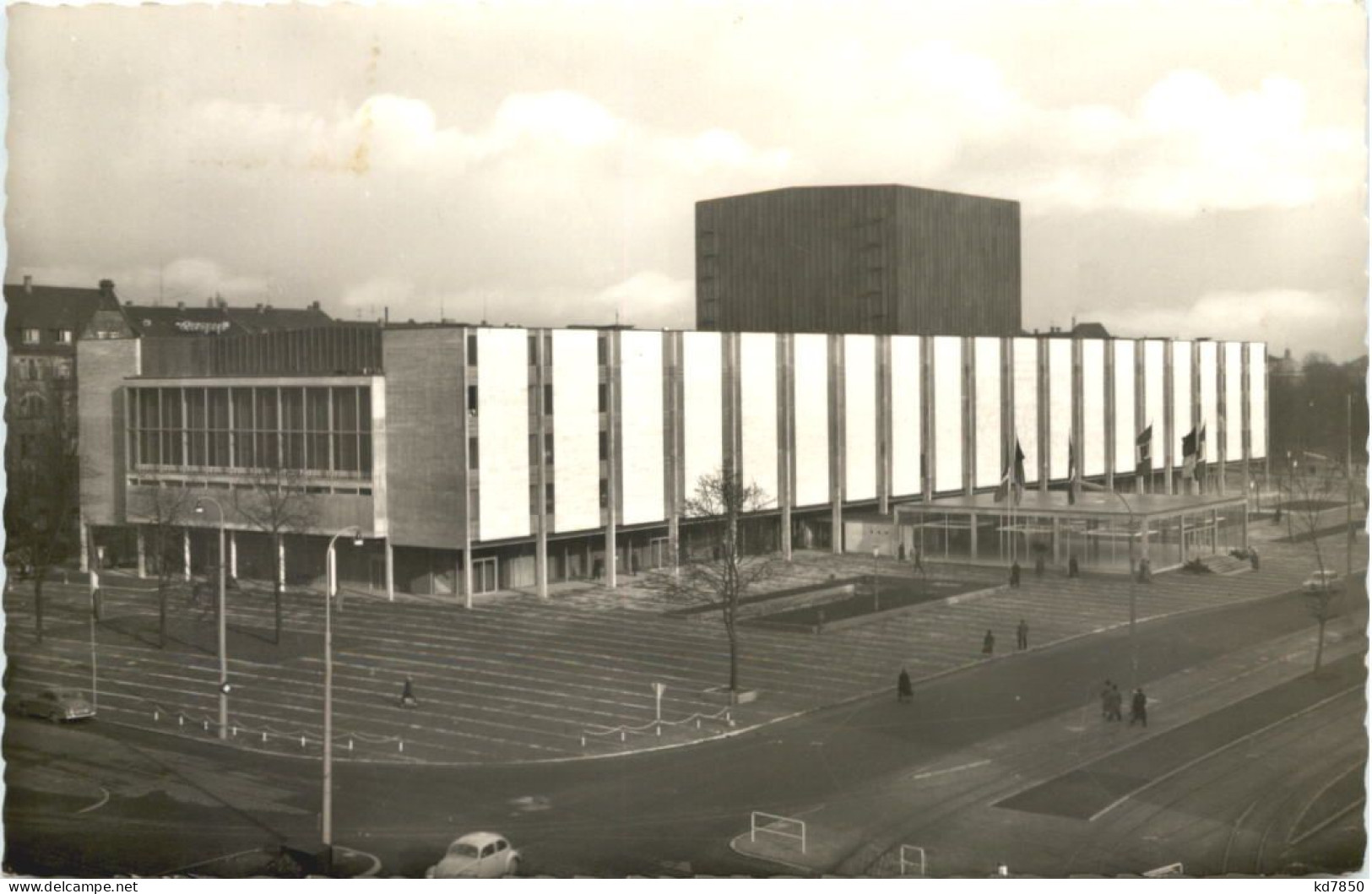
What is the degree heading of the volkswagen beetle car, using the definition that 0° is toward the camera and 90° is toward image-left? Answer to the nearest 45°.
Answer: approximately 45°

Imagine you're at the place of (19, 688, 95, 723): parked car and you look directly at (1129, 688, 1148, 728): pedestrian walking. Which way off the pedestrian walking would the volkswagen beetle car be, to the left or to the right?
right

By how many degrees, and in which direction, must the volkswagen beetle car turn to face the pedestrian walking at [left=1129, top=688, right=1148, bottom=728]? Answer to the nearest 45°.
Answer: approximately 180°

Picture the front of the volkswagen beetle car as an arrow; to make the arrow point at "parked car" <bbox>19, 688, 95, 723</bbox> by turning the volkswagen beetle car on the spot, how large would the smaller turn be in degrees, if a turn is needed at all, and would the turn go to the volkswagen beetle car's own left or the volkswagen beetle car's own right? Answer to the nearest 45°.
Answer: approximately 90° to the volkswagen beetle car's own right

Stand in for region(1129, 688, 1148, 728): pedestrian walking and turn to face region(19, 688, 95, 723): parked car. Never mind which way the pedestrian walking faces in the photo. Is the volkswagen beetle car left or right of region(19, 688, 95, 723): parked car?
left
